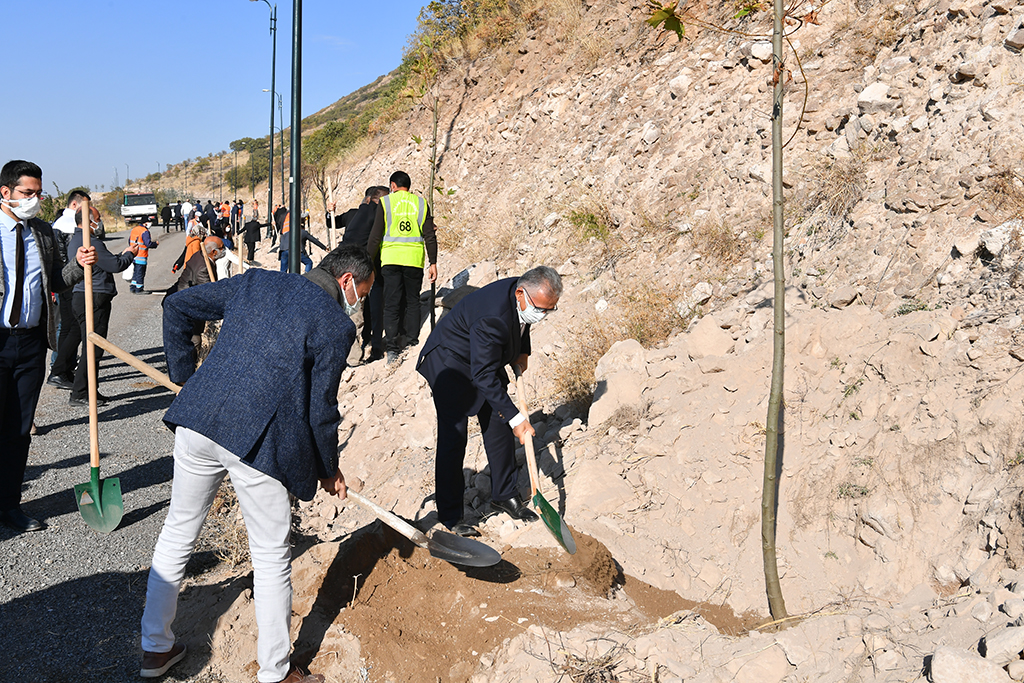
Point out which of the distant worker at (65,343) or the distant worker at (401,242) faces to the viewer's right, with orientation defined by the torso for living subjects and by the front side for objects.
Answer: the distant worker at (65,343)

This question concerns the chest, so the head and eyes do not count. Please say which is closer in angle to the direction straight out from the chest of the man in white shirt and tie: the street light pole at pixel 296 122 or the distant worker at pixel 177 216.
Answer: the street light pole

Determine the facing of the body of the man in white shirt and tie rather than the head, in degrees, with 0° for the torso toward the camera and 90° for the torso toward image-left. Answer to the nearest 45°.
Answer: approximately 315°

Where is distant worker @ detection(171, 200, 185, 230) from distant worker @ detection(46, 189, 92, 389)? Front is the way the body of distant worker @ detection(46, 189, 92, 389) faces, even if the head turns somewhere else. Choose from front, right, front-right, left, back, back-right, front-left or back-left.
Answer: left

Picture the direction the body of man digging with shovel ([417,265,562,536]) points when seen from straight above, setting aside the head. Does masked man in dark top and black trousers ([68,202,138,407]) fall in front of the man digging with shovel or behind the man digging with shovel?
behind

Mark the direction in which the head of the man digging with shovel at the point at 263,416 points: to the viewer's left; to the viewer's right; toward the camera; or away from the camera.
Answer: to the viewer's right

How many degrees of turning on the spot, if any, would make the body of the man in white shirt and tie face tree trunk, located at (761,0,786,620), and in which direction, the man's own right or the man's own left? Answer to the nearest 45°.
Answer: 0° — they already face it

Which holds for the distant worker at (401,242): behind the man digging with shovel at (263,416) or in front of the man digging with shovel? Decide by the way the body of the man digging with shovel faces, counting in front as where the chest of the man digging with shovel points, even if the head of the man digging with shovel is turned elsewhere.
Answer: in front

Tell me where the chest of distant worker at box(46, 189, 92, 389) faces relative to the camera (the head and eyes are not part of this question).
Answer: to the viewer's right

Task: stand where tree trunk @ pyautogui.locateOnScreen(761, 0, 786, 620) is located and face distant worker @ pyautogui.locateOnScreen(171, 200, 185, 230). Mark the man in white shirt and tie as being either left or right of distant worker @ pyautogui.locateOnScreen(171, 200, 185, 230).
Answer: left

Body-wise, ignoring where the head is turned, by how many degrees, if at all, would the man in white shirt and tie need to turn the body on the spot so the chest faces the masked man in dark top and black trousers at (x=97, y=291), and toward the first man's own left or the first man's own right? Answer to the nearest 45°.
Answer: approximately 135° to the first man's own left

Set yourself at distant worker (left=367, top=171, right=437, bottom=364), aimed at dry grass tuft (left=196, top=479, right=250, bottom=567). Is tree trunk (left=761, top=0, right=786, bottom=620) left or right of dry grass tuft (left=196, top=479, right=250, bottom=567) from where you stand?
left

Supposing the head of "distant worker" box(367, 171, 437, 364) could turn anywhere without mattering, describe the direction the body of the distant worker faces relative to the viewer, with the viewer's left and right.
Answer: facing away from the viewer

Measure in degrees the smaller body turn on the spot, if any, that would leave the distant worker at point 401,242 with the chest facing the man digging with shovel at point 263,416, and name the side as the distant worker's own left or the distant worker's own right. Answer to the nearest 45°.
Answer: approximately 180°

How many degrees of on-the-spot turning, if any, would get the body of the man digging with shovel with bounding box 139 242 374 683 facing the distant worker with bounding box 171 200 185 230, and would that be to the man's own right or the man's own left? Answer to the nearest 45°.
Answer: approximately 45° to the man's own left

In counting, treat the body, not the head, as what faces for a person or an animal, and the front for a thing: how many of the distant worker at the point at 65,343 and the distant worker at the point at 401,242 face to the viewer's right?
1
